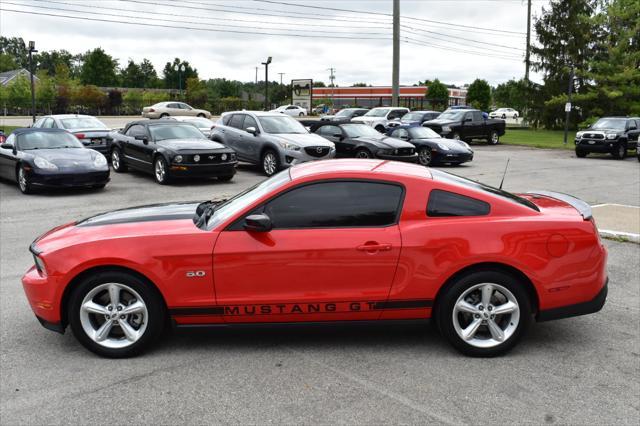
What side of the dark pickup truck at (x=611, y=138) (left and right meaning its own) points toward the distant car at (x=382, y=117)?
right

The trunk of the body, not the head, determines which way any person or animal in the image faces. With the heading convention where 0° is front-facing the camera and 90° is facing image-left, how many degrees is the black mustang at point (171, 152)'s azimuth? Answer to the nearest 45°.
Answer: approximately 315°

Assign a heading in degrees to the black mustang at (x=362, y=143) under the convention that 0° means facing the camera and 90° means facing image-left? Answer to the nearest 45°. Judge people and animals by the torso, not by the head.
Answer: approximately 315°

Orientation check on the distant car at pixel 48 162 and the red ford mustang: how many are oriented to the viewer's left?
1

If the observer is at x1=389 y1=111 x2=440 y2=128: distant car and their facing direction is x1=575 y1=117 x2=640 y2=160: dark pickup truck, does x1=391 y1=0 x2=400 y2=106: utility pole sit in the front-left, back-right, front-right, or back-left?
back-left

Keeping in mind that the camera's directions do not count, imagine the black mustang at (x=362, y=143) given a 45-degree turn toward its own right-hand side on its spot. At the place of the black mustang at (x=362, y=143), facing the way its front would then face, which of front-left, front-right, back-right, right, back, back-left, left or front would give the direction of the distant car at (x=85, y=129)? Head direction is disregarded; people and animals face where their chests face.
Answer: right

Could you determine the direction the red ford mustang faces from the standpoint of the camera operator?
facing to the left of the viewer

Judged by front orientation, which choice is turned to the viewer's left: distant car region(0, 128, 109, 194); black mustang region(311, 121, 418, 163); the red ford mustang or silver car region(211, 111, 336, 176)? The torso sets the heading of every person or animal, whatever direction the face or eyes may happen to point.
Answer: the red ford mustang

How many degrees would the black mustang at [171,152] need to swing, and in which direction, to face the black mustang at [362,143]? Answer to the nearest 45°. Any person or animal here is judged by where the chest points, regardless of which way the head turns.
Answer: approximately 90° to its left

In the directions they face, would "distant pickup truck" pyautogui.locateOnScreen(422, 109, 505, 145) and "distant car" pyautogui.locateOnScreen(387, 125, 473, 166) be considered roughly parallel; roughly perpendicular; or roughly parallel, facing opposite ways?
roughly perpendicular

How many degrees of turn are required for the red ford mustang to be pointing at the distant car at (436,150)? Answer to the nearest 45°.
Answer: approximately 90° to its right
